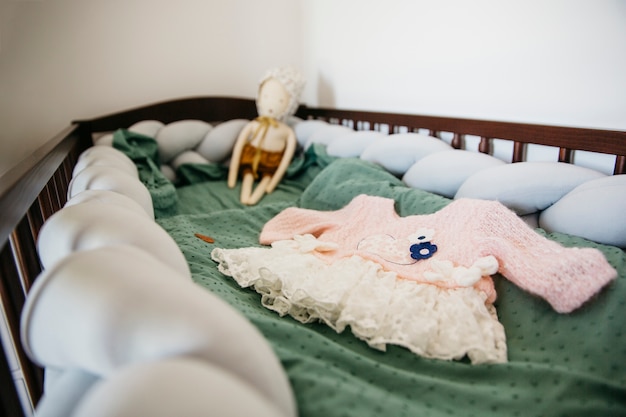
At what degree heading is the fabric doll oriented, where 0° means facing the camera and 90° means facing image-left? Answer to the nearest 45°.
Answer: approximately 0°

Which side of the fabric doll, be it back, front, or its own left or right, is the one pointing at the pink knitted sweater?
front

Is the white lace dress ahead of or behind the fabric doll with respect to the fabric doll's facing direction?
ahead
